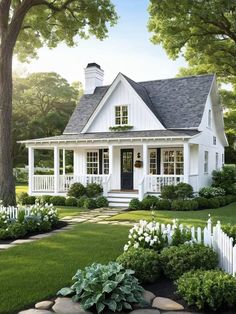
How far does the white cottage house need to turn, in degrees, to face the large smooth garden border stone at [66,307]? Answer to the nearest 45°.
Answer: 0° — it already faces it

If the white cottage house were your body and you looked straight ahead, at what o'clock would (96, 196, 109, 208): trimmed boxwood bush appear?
The trimmed boxwood bush is roughly at 1 o'clock from the white cottage house.

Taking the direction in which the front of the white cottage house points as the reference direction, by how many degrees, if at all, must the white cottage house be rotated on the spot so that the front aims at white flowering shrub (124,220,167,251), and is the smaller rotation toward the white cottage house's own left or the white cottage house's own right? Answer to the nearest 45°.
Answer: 0° — it already faces it

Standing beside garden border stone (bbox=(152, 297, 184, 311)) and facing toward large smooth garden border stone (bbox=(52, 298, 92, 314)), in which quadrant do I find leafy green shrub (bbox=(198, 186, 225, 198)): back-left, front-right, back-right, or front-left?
back-right

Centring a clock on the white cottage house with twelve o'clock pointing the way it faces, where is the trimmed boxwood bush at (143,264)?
The trimmed boxwood bush is roughly at 12 o'clock from the white cottage house.

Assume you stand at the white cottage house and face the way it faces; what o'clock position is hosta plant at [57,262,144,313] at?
The hosta plant is roughly at 12 o'clock from the white cottage house.

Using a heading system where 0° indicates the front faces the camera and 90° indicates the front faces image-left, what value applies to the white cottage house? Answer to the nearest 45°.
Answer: approximately 0°
